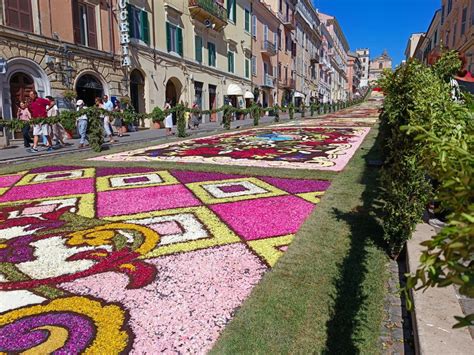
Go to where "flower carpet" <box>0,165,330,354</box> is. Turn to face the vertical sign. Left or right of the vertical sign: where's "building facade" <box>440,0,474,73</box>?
right

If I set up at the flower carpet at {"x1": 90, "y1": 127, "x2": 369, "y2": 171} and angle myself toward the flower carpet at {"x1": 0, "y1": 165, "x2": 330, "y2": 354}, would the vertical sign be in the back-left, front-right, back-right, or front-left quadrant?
back-right

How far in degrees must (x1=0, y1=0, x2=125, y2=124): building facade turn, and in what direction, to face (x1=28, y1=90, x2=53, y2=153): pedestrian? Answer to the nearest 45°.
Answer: approximately 45° to its right

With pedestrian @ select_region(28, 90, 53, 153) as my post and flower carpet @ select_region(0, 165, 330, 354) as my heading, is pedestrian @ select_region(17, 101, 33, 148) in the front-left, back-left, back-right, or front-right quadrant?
back-right

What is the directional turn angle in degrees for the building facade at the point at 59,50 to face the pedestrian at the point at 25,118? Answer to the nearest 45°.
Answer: approximately 45° to its right

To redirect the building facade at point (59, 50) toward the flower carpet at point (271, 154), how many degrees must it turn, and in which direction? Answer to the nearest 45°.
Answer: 0° — it already faces it

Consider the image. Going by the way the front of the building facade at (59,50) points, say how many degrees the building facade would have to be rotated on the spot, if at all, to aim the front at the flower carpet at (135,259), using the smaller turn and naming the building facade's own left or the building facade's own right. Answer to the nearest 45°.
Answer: approximately 45° to the building facade's own right

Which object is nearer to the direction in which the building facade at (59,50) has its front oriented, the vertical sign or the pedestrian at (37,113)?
the pedestrian

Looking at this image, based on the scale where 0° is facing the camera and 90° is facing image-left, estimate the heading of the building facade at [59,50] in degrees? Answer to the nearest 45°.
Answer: approximately 315°

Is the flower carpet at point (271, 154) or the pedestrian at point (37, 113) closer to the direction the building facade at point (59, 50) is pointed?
the flower carpet
